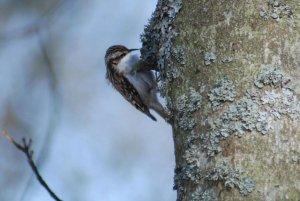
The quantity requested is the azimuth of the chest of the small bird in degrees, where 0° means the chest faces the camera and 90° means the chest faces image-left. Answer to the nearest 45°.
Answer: approximately 270°
